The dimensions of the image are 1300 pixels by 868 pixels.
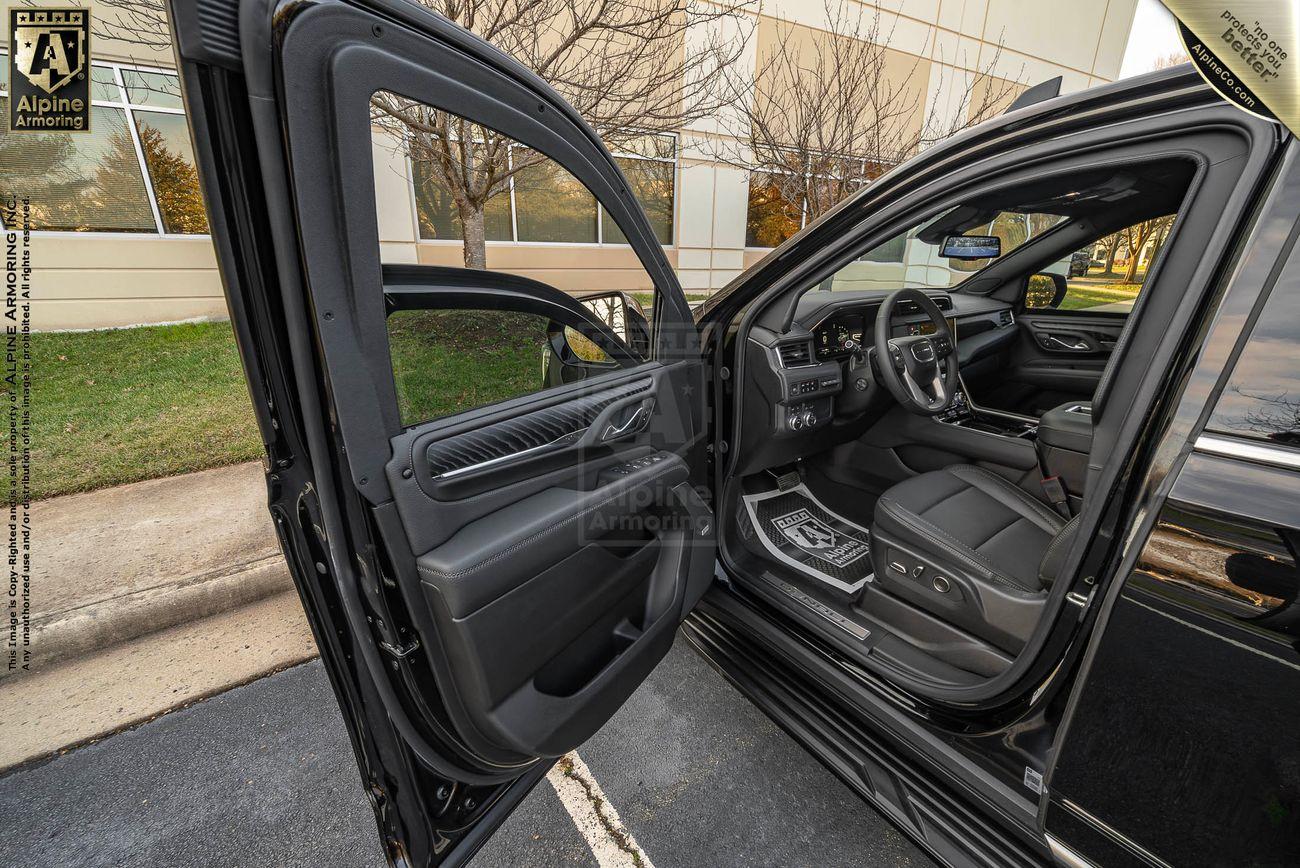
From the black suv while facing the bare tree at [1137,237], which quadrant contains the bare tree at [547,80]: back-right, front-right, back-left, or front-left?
front-left

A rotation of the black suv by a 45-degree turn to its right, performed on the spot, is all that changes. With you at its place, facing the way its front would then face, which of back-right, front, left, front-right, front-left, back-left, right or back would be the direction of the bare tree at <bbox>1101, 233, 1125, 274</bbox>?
front-right

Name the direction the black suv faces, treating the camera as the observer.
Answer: facing away from the viewer and to the left of the viewer

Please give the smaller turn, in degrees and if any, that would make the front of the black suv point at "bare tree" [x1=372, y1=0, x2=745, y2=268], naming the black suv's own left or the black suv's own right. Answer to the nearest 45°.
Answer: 0° — it already faces it

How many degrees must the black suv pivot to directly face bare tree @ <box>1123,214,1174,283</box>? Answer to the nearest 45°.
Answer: approximately 90° to its right

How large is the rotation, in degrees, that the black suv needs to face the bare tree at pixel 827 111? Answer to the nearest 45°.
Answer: approximately 45° to its right
